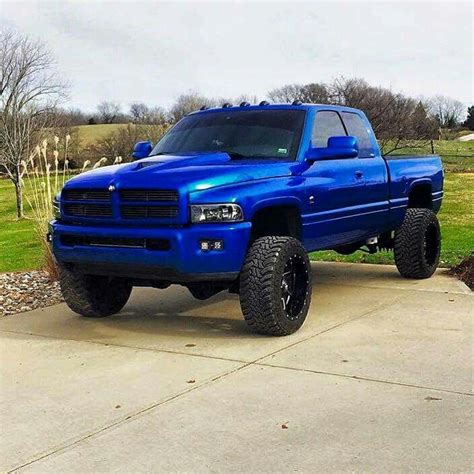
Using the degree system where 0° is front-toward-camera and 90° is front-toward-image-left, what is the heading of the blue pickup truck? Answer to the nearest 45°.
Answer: approximately 45°

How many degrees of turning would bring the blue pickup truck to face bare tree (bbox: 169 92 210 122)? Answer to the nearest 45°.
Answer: approximately 135° to its right
